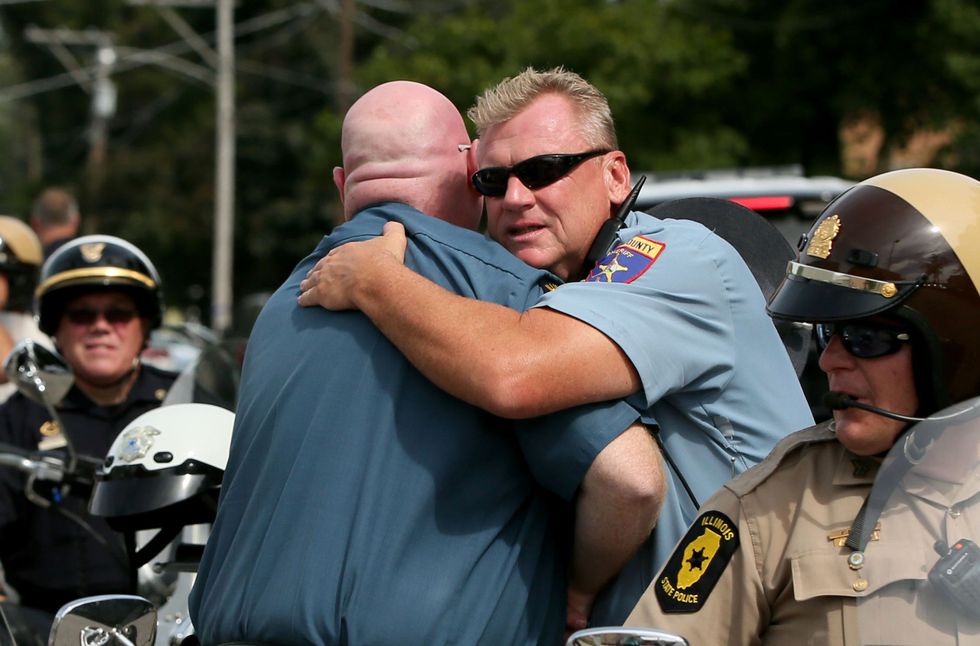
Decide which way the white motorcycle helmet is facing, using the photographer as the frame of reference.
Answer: facing the viewer and to the left of the viewer

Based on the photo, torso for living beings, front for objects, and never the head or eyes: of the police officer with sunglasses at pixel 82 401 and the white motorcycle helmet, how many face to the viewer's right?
0

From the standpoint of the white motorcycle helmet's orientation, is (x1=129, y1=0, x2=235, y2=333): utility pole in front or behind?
behind

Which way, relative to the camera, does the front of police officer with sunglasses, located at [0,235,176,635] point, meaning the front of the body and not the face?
toward the camera

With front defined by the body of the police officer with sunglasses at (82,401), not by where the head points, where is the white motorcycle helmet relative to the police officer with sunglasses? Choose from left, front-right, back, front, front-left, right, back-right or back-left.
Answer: front

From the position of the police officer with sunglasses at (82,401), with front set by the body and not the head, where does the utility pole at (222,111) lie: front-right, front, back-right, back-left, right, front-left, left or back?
back

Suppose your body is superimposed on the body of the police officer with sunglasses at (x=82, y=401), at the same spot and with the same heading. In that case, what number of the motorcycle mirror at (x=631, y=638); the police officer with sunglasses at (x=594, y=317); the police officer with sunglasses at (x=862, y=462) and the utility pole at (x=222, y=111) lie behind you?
1

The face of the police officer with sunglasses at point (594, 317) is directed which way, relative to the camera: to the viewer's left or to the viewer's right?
to the viewer's left

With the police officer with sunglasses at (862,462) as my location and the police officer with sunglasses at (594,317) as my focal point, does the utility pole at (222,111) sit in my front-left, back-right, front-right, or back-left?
front-right

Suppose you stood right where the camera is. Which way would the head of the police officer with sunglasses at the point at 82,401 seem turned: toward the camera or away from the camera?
toward the camera

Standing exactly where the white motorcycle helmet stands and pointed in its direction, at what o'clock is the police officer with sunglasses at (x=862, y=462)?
The police officer with sunglasses is roughly at 9 o'clock from the white motorcycle helmet.

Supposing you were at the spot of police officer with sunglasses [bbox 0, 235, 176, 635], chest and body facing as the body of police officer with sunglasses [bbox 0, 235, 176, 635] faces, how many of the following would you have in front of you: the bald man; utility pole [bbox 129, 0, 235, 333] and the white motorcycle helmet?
2
